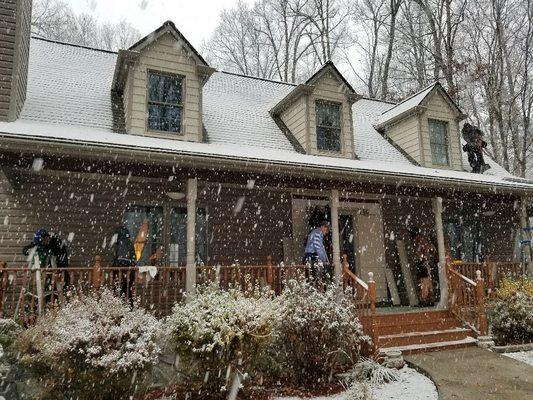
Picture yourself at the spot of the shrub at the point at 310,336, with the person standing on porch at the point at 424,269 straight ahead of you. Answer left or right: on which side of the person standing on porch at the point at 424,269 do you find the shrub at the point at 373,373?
right

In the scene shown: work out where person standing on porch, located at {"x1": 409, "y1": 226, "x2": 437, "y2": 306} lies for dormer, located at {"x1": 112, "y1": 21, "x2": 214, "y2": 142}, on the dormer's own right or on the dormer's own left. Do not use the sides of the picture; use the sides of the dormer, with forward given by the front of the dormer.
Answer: on the dormer's own left

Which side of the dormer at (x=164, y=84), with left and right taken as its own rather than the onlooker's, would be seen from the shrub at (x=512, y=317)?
left

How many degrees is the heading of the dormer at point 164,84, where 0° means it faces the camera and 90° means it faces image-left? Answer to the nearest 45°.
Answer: approximately 0°

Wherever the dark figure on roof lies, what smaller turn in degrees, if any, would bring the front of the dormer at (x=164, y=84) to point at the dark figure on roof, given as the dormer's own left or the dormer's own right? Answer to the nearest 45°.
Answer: approximately 90° to the dormer's own left
